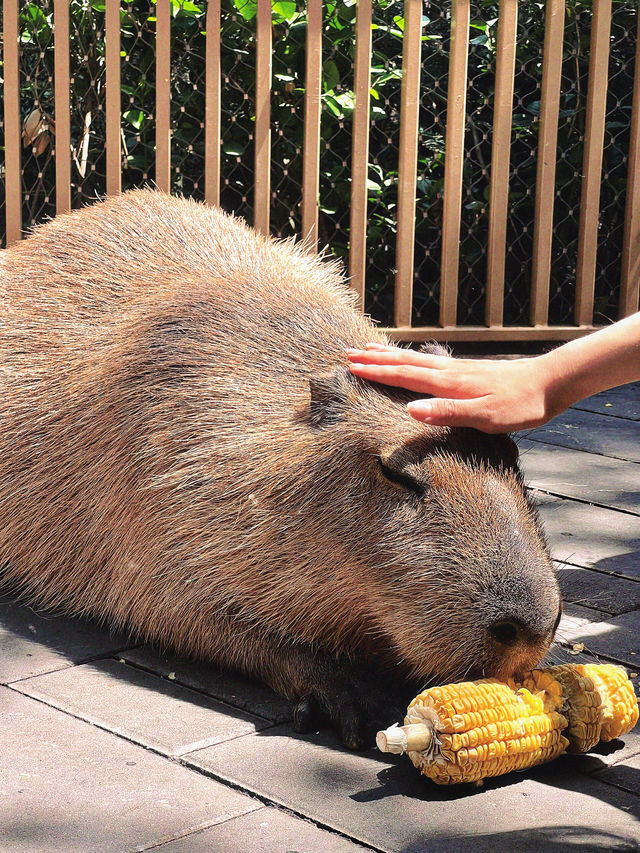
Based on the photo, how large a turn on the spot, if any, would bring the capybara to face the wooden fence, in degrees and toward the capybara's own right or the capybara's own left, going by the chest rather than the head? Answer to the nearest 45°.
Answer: approximately 135° to the capybara's own left

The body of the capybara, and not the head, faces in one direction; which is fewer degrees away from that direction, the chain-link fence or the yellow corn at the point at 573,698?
the yellow corn

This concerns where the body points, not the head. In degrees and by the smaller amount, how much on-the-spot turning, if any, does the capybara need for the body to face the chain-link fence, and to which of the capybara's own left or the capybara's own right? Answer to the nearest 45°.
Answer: approximately 135° to the capybara's own left

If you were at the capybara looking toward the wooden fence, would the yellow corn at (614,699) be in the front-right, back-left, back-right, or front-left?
back-right

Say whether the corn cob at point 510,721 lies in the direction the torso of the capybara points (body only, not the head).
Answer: yes

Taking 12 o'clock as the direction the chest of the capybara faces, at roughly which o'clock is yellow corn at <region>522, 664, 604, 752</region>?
The yellow corn is roughly at 12 o'clock from the capybara.

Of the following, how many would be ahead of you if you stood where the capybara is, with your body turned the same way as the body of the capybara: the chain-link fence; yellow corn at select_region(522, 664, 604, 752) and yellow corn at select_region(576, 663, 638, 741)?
2

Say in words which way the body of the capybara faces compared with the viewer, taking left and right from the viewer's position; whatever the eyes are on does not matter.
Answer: facing the viewer and to the right of the viewer

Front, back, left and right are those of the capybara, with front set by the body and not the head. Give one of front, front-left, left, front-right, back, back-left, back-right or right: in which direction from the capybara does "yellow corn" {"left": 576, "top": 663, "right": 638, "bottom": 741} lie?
front

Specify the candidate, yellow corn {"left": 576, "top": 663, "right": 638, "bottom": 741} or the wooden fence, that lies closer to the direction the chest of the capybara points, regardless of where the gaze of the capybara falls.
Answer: the yellow corn

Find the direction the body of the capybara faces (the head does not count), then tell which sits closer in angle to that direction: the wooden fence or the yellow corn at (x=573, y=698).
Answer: the yellow corn

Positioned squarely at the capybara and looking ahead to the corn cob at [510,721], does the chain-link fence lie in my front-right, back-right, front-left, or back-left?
back-left

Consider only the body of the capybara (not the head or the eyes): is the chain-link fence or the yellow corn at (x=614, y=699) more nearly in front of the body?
the yellow corn
